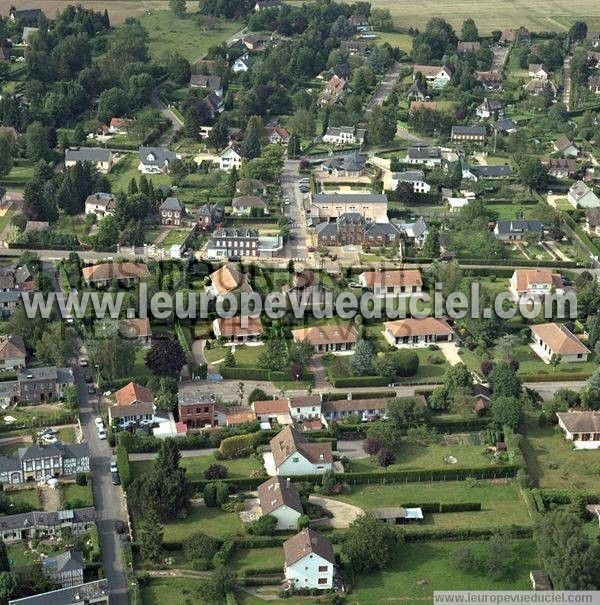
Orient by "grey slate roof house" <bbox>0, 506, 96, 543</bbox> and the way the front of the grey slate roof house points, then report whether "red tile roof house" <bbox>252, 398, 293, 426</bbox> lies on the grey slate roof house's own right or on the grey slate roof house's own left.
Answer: on the grey slate roof house's own left

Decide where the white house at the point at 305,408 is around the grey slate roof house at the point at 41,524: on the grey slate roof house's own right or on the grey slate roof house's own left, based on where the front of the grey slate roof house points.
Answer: on the grey slate roof house's own left
